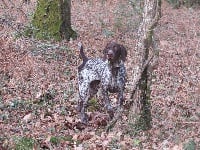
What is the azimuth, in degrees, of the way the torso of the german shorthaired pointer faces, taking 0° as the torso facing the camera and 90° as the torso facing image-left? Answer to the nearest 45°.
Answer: approximately 315°

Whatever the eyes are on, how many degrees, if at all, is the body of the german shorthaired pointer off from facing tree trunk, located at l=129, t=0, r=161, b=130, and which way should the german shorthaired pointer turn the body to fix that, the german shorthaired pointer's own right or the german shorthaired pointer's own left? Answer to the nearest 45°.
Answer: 0° — it already faces it
